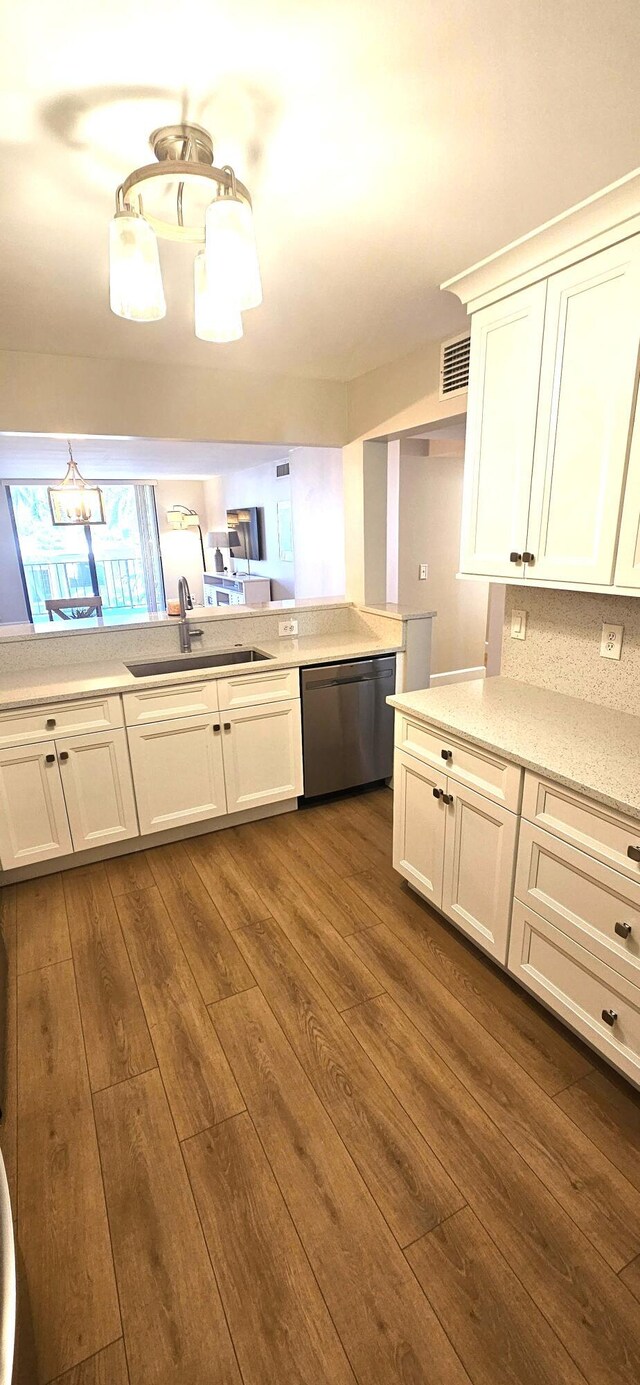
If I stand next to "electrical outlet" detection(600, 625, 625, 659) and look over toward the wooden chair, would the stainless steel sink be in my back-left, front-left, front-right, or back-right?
front-left

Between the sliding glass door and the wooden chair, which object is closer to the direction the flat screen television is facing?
the wooden chair

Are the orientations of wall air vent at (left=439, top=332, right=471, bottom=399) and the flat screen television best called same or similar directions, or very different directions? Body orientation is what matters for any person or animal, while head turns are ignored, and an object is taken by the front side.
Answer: same or similar directions

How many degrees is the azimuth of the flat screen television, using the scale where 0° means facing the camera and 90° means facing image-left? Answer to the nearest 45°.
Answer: approximately 45°

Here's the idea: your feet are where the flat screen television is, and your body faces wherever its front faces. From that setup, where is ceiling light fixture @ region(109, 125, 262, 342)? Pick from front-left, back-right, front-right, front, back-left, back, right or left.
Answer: front-left

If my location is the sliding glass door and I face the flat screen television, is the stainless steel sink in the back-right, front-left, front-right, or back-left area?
front-right

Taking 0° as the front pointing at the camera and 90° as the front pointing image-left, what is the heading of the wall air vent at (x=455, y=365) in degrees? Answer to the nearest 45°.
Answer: approximately 45°

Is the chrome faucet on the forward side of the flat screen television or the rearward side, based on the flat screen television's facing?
on the forward side

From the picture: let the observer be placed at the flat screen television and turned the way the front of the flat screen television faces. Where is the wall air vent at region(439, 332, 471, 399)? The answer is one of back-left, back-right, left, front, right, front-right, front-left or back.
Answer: front-left

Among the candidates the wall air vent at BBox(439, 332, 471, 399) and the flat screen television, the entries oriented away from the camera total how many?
0

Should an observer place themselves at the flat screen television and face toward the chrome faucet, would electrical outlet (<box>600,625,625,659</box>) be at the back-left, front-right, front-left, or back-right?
front-left

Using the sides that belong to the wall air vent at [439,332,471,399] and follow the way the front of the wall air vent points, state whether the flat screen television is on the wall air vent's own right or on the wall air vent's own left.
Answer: on the wall air vent's own right
